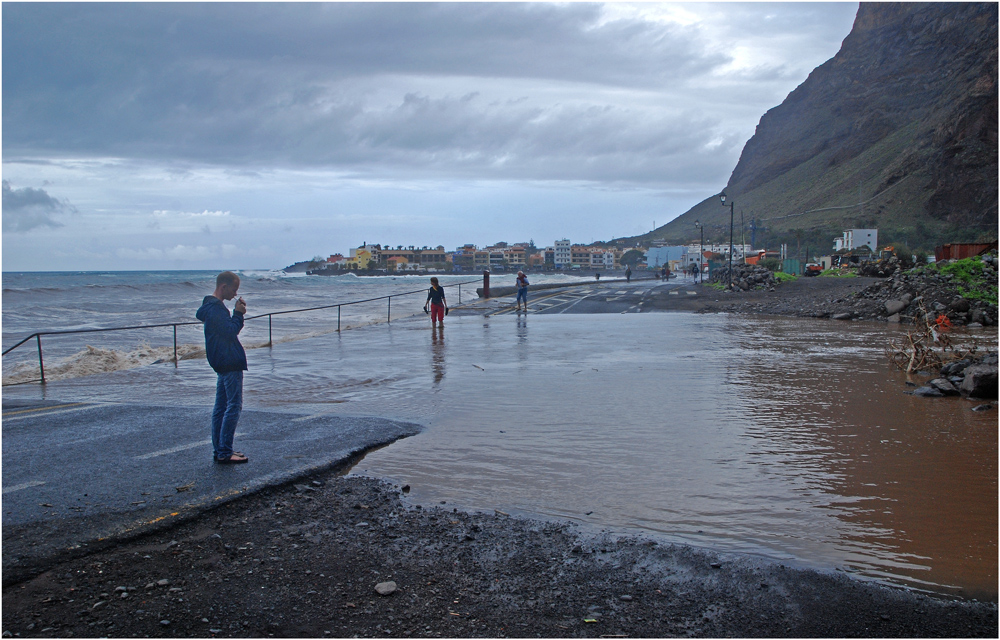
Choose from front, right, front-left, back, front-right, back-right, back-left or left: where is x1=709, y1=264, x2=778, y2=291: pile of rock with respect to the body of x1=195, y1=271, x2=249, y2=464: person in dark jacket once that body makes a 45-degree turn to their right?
left

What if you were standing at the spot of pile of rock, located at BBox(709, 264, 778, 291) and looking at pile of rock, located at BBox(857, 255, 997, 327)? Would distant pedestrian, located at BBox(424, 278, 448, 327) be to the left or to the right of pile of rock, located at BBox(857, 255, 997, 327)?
right

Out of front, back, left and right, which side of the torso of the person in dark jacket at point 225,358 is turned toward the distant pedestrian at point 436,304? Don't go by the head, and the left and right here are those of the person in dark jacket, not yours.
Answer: left

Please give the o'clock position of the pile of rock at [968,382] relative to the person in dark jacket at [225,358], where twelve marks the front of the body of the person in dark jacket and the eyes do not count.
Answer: The pile of rock is roughly at 12 o'clock from the person in dark jacket.

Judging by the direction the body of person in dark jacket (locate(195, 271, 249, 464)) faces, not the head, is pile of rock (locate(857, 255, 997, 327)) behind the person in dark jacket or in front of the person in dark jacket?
in front

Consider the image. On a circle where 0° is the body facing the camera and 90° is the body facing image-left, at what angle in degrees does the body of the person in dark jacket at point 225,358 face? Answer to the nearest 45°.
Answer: approximately 270°

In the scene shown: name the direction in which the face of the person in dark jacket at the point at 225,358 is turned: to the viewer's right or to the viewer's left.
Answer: to the viewer's right
